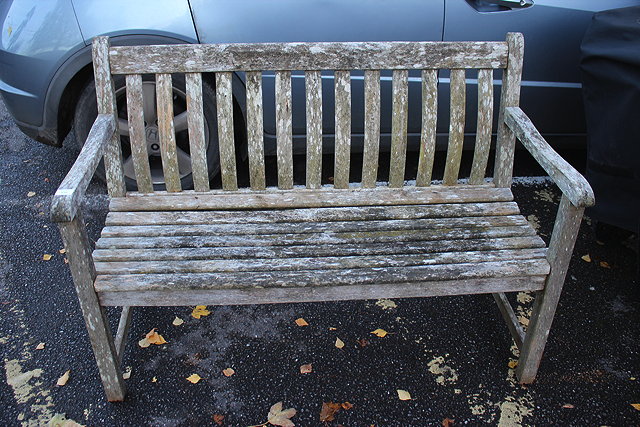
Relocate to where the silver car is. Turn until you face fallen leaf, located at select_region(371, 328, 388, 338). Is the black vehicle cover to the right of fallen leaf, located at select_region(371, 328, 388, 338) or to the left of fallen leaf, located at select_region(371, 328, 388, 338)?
left

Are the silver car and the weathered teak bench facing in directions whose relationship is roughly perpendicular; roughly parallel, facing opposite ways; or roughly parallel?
roughly perpendicular

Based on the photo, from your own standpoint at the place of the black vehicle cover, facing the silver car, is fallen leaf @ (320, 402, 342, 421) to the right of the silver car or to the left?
left

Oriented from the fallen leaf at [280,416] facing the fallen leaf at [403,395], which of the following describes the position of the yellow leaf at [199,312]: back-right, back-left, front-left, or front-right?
back-left

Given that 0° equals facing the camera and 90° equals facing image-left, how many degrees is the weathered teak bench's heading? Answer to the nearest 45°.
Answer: approximately 0°

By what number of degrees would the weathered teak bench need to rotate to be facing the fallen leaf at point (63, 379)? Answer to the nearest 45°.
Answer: approximately 90° to its right
